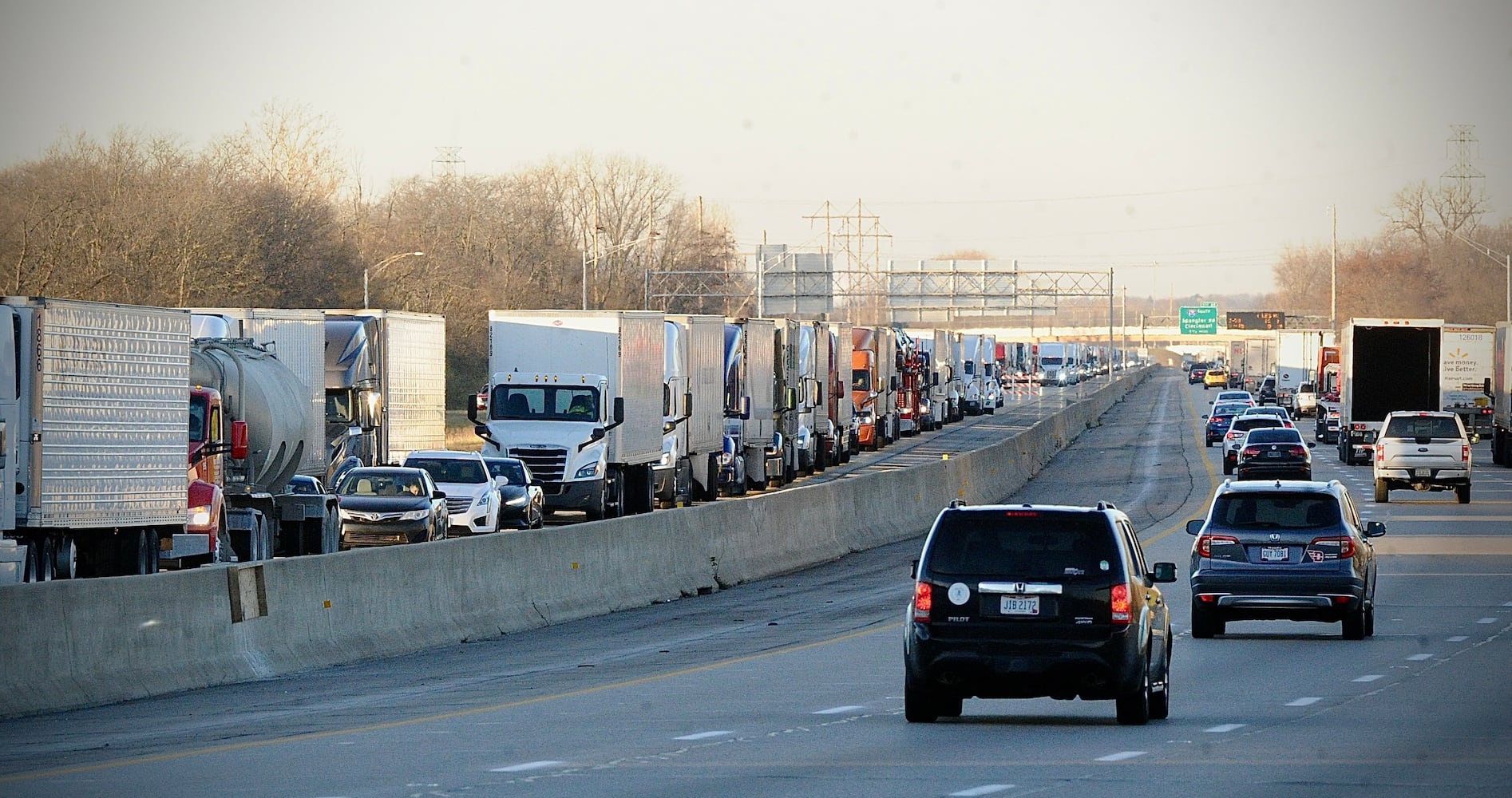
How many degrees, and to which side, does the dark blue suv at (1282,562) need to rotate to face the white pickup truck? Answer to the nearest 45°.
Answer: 0° — it already faces it

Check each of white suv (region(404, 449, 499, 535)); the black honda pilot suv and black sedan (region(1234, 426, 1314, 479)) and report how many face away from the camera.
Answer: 2

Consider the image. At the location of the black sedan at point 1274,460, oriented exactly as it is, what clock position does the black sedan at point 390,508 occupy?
the black sedan at point 390,508 is roughly at 7 o'clock from the black sedan at point 1274,460.

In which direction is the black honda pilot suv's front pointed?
away from the camera

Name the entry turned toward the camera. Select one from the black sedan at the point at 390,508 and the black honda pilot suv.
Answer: the black sedan

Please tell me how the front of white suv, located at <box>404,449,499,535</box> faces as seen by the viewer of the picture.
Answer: facing the viewer

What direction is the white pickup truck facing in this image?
away from the camera

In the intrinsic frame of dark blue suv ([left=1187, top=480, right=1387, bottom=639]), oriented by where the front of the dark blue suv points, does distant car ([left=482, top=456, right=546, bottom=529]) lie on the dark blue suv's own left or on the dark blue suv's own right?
on the dark blue suv's own left

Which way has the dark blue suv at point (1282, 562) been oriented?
away from the camera

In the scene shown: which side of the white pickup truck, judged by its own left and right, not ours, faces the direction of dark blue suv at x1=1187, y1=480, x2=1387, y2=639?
back

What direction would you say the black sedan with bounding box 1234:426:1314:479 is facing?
away from the camera

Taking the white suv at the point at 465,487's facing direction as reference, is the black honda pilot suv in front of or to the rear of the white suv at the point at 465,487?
in front

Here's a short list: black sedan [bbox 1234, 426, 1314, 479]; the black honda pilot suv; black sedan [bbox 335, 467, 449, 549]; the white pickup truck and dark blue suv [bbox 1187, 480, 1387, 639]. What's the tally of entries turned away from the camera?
4

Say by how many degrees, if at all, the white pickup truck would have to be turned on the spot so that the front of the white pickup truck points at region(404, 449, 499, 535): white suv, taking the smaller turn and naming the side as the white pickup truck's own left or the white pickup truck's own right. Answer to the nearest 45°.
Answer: approximately 135° to the white pickup truck's own left
